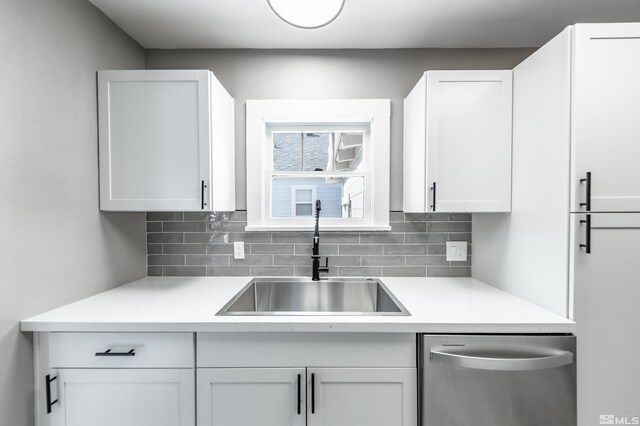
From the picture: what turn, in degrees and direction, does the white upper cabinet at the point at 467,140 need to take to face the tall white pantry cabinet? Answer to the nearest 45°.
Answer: approximately 45° to its left

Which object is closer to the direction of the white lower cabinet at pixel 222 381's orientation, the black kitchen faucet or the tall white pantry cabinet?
the tall white pantry cabinet

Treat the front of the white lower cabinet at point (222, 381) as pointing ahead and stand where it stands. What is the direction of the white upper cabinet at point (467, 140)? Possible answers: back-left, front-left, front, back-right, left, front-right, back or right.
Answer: left

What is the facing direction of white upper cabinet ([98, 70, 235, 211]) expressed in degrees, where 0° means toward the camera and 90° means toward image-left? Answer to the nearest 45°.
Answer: approximately 0°

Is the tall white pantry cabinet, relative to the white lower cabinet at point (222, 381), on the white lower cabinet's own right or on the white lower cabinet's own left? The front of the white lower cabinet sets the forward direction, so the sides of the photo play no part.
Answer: on the white lower cabinet's own left

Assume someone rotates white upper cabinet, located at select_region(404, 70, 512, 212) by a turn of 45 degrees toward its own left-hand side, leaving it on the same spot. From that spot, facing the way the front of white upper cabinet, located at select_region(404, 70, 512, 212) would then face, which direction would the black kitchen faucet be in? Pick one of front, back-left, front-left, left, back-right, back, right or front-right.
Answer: back-right
